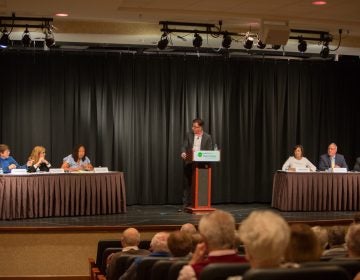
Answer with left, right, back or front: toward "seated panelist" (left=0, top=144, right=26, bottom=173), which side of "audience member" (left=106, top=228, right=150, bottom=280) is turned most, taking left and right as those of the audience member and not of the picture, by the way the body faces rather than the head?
front

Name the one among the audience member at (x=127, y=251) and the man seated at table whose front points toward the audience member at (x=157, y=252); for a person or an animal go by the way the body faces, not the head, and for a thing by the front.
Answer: the man seated at table

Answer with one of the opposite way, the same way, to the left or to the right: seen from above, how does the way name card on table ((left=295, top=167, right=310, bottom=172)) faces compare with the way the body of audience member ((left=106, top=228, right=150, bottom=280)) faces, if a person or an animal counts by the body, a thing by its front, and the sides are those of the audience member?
the opposite way

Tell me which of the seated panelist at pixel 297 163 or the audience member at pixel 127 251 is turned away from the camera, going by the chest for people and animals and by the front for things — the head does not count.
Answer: the audience member

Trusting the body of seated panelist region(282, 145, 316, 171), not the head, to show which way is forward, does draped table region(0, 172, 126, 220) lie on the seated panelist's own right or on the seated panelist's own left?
on the seated panelist's own right

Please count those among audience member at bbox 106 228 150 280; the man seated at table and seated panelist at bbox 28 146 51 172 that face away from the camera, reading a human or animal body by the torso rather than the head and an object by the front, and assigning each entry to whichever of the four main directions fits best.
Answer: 1

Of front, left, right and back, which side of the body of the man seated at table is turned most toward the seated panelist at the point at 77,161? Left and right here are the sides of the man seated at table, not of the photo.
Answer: right

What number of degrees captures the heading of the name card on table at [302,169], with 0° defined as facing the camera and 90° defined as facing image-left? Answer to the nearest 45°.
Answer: approximately 0°

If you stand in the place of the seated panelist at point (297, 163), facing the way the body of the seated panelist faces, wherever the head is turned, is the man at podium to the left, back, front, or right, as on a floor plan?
right

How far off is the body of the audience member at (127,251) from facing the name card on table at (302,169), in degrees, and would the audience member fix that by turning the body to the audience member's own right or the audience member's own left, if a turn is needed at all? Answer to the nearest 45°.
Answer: approximately 45° to the audience member's own right

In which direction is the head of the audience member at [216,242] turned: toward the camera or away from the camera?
away from the camera

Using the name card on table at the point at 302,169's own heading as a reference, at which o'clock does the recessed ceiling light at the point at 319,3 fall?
The recessed ceiling light is roughly at 12 o'clock from the name card on table.

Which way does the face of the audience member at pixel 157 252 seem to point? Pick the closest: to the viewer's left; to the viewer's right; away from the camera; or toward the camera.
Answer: away from the camera
